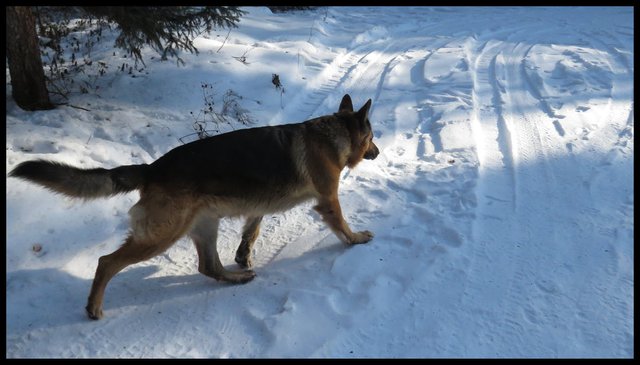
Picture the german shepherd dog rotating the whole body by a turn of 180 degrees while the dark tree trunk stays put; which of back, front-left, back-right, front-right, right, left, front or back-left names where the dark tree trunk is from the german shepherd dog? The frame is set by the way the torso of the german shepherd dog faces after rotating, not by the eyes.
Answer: right

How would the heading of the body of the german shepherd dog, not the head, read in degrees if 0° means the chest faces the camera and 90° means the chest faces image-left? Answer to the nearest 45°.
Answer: approximately 225°
